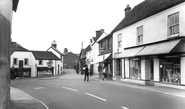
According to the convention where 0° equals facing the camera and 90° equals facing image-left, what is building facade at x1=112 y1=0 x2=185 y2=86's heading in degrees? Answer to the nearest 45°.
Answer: approximately 45°

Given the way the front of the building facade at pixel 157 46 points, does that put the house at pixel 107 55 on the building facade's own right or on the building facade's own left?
on the building facade's own right

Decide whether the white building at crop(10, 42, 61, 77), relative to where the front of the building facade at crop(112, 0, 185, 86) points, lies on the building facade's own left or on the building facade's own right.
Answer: on the building facade's own right

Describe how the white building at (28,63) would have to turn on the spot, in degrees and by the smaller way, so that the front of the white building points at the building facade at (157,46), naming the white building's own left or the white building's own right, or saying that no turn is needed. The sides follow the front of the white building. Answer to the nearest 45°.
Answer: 0° — it already faces it
